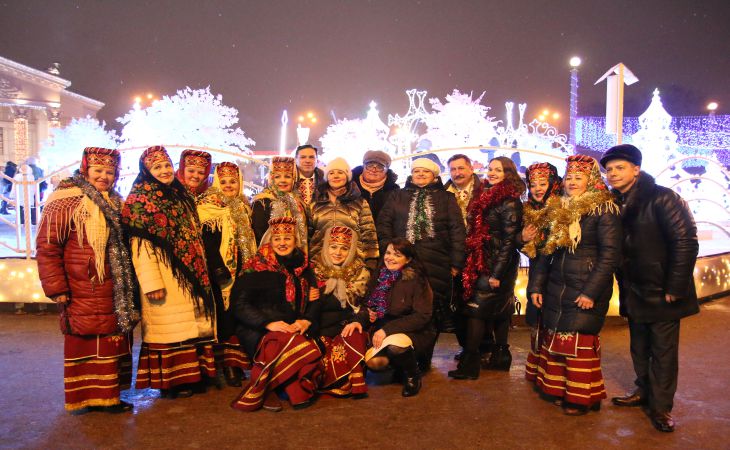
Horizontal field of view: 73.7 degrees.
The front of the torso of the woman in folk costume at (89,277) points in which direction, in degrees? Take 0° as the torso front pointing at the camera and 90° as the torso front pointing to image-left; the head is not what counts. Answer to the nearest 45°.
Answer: approximately 315°

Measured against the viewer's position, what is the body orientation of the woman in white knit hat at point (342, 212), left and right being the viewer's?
facing the viewer

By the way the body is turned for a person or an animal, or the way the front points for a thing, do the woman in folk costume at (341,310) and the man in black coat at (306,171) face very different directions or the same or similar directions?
same or similar directions

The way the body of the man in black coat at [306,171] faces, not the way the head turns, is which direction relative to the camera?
toward the camera

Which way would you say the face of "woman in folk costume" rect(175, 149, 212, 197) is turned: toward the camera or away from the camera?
toward the camera

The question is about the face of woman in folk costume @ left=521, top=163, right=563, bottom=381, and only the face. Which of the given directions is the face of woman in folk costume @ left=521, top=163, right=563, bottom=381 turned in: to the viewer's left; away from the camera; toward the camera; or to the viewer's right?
toward the camera

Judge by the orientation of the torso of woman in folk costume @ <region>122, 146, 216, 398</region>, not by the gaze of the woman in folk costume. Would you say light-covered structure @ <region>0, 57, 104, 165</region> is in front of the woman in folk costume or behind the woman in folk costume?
behind

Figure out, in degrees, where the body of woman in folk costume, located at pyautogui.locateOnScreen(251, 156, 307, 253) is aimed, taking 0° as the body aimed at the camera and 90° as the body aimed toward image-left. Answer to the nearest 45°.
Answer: approximately 0°

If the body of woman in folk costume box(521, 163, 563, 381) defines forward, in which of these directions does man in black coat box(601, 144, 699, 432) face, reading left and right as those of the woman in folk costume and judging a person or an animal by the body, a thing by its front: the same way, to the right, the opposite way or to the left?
the same way

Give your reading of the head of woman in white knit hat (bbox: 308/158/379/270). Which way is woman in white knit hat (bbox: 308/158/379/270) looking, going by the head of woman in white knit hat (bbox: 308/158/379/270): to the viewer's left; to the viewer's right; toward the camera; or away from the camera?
toward the camera

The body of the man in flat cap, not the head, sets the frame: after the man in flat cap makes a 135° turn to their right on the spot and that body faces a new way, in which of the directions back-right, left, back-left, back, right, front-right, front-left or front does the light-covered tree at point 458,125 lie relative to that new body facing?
front-right

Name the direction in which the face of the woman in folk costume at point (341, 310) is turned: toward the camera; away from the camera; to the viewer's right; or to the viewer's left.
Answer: toward the camera

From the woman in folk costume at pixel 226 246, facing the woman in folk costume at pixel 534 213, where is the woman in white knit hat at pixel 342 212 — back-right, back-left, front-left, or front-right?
front-left

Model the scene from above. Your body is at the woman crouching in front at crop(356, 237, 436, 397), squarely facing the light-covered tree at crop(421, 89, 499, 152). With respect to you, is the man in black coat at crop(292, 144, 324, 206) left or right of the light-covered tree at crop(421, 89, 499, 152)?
left

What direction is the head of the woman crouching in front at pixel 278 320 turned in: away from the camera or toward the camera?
toward the camera

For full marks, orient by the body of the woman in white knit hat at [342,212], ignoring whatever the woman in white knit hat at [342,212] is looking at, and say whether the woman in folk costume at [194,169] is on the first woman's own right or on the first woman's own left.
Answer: on the first woman's own right

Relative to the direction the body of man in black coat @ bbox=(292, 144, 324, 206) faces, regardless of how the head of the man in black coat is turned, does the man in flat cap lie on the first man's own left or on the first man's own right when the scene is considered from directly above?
on the first man's own left

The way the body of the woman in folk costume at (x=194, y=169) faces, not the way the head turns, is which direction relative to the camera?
toward the camera

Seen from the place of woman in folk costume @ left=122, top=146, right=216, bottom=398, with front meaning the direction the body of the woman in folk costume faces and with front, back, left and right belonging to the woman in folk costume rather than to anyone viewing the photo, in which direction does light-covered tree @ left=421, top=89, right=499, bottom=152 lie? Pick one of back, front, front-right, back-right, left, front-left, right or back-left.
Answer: left

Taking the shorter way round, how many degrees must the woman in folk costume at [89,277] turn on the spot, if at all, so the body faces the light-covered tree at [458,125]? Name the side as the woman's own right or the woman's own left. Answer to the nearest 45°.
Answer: approximately 90° to the woman's own left
